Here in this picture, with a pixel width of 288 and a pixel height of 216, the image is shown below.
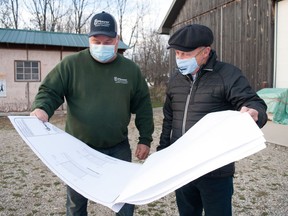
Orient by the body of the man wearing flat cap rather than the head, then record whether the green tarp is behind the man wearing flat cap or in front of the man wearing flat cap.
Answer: behind

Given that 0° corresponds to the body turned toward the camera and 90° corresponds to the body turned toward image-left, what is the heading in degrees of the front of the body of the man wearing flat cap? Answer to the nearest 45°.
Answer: approximately 45°

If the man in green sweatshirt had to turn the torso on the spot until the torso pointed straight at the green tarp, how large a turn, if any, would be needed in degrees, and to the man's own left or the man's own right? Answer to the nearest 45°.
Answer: approximately 135° to the man's own left

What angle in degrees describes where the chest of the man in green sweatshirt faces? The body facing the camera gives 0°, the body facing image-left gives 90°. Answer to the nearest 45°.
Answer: approximately 0°
